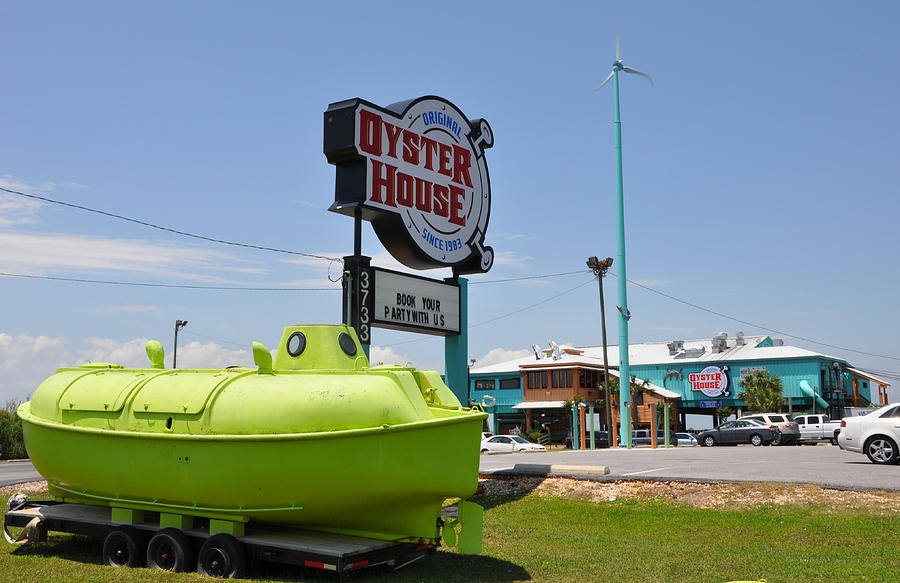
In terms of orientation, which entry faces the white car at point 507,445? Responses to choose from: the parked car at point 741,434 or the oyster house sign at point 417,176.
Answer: the parked car

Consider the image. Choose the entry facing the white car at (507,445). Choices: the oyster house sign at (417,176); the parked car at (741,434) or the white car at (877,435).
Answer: the parked car

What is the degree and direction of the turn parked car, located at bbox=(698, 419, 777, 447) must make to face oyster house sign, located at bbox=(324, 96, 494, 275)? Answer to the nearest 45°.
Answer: approximately 90° to its left

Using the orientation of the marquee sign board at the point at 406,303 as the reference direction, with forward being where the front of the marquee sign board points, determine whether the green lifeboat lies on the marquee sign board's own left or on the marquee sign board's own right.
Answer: on the marquee sign board's own right

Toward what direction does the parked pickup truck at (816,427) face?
to the viewer's left

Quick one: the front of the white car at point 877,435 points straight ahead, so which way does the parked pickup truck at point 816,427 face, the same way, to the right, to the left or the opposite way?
the opposite way

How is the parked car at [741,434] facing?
to the viewer's left

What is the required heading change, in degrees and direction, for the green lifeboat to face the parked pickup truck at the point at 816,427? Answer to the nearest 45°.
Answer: approximately 90° to its right

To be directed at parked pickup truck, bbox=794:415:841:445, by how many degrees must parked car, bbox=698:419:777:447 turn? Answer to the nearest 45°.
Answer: approximately 135° to its right
